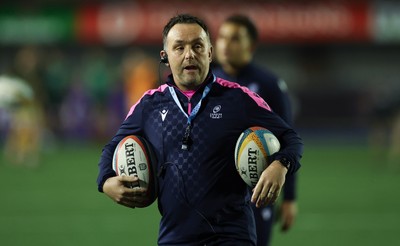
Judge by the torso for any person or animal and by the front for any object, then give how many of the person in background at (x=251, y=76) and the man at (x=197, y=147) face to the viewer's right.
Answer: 0

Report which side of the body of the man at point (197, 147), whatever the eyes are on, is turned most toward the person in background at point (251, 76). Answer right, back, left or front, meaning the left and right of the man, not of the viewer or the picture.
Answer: back

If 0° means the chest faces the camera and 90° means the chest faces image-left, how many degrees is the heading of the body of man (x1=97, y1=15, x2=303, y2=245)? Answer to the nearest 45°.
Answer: approximately 0°

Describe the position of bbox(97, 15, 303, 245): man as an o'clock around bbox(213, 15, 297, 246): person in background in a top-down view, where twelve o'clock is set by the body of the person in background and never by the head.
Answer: The man is roughly at 11 o'clock from the person in background.
